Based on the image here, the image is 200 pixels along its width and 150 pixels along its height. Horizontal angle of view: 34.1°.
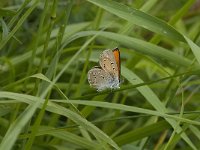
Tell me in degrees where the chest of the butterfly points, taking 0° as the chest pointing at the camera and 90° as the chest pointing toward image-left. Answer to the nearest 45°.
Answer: approximately 270°
